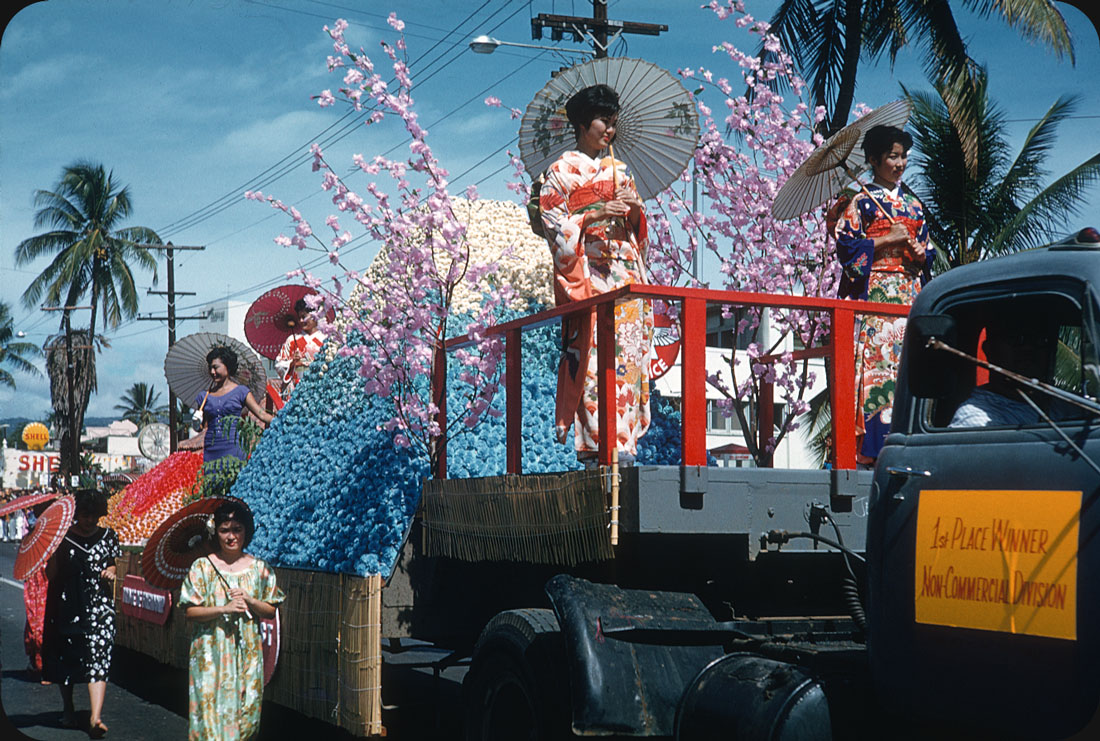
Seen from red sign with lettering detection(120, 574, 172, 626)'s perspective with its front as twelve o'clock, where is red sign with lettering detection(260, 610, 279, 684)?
red sign with lettering detection(260, 610, 279, 684) is roughly at 10 o'clock from red sign with lettering detection(120, 574, 172, 626).

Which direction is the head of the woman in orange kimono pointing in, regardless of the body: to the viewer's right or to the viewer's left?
to the viewer's right

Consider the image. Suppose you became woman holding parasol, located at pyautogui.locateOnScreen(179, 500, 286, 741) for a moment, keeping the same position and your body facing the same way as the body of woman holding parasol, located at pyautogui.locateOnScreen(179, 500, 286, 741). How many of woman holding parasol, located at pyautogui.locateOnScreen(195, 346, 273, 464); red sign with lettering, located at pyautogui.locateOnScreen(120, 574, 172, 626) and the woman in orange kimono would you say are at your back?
2

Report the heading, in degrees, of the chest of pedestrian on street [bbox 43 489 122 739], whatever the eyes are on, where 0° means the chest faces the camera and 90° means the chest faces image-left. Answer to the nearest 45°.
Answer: approximately 0°

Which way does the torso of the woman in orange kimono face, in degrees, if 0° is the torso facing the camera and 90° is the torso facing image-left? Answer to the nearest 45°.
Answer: approximately 315°

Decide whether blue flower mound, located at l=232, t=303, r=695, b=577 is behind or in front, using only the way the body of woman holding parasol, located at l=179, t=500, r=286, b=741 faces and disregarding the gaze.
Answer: behind
